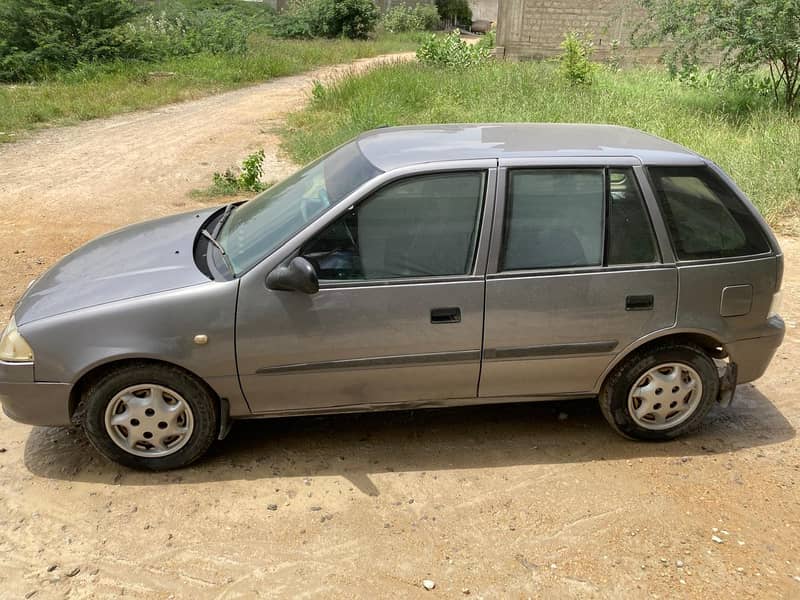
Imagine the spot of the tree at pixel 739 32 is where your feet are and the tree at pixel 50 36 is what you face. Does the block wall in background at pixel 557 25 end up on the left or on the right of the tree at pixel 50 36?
right

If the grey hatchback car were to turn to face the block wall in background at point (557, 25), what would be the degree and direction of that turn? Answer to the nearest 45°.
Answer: approximately 90° to its right

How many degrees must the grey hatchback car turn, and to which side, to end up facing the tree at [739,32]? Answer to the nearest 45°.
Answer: approximately 135° to its right

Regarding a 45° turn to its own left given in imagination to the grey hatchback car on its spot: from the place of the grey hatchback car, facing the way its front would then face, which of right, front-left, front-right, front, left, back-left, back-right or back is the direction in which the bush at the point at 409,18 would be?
back-right

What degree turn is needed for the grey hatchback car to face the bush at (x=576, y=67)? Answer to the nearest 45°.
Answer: approximately 90° to its right

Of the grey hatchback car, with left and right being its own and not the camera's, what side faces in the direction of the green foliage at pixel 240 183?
right

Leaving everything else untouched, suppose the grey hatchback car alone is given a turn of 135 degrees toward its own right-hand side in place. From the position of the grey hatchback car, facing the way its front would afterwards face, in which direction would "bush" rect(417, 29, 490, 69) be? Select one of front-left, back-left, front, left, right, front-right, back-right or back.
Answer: front-left

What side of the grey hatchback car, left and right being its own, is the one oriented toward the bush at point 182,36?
right

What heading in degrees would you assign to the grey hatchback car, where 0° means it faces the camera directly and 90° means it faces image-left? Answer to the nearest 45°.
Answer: approximately 90°

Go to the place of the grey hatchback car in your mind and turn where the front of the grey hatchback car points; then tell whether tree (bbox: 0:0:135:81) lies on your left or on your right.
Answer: on your right

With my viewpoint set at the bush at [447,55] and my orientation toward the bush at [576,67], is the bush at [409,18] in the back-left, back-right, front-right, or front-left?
back-left

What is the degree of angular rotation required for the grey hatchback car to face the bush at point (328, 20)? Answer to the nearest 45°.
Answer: approximately 90° to its right
